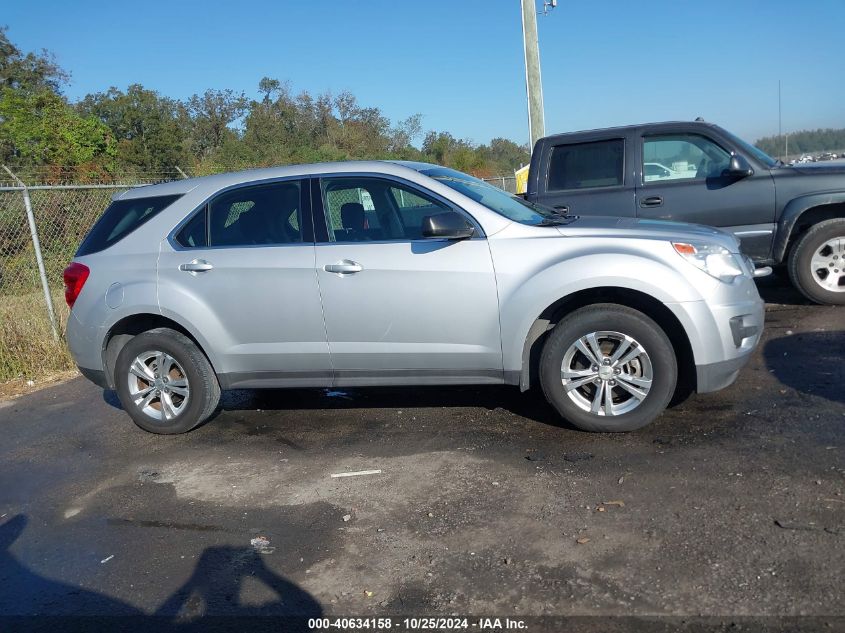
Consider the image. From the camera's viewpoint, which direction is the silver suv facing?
to the viewer's right

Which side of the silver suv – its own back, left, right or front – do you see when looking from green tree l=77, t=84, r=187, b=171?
left

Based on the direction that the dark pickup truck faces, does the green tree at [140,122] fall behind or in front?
behind

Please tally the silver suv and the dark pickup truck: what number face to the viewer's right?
2

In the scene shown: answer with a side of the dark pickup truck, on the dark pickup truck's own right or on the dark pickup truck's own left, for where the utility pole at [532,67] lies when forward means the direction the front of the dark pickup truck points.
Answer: on the dark pickup truck's own left

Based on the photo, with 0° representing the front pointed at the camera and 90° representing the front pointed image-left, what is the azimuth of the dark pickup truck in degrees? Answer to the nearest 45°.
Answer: approximately 270°

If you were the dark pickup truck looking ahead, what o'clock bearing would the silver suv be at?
The silver suv is roughly at 4 o'clock from the dark pickup truck.

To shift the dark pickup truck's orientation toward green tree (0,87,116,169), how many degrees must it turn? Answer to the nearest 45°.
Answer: approximately 135° to its left

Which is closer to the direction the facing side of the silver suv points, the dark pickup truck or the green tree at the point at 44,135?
the dark pickup truck

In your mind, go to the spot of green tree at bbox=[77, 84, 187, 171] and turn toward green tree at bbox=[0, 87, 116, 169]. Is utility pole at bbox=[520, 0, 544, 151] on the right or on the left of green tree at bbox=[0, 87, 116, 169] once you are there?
left
